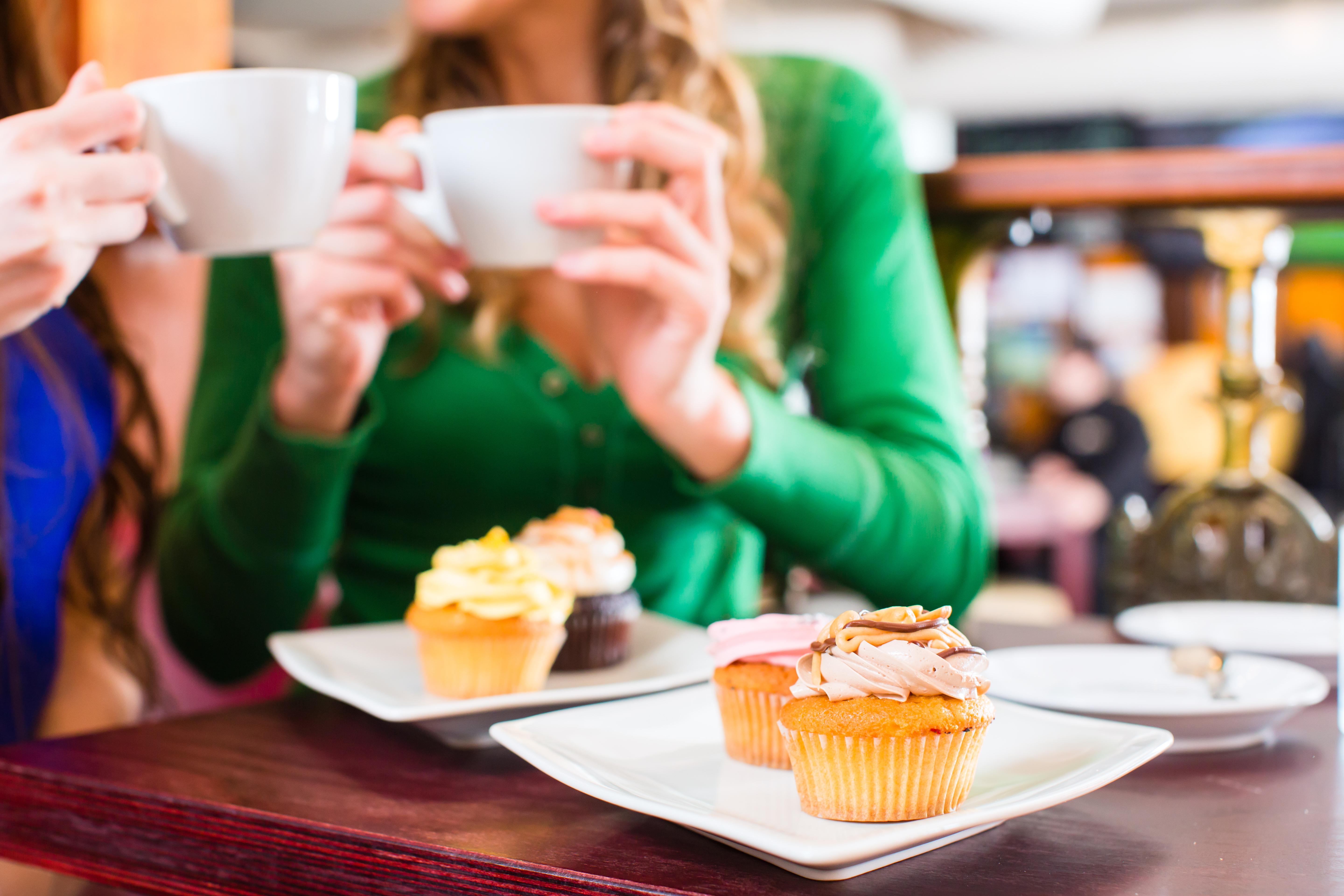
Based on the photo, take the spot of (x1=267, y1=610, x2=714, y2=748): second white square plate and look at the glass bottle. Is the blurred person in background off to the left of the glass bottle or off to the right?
left
